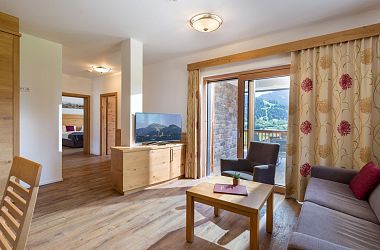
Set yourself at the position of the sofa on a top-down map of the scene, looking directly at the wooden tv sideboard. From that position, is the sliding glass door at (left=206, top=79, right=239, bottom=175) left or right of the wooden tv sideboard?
right

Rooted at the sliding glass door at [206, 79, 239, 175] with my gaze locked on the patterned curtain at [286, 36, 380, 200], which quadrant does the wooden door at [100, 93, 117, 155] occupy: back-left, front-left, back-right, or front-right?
back-right

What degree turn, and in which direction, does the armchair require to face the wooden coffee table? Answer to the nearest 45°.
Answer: approximately 45° to its left

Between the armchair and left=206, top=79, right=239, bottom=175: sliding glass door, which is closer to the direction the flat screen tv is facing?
the armchair

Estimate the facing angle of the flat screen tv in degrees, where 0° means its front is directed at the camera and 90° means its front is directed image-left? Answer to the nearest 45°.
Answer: approximately 315°

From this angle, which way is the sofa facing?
to the viewer's left

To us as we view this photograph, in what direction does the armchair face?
facing the viewer and to the left of the viewer

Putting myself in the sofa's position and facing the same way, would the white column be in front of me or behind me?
in front

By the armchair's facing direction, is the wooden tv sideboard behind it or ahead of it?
ahead

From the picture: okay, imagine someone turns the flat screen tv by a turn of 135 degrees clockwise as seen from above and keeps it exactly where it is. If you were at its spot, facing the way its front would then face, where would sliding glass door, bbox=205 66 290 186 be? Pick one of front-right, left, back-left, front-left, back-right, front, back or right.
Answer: back

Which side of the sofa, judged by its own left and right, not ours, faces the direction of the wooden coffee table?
front

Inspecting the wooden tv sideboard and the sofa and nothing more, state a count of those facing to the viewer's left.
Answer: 1
